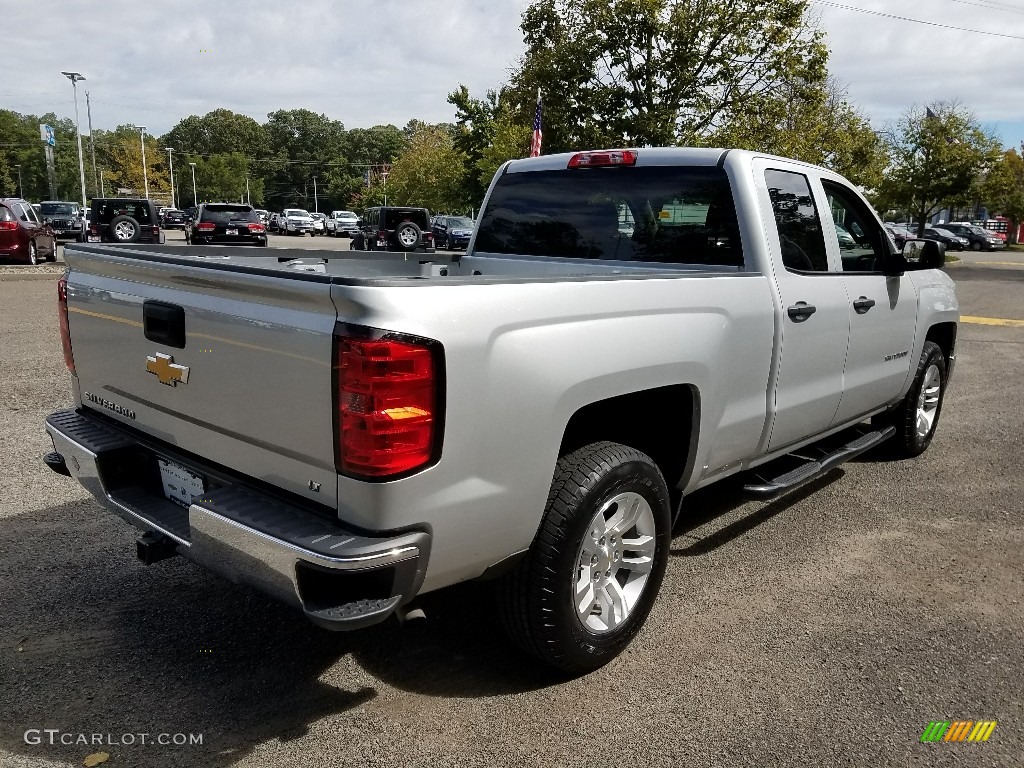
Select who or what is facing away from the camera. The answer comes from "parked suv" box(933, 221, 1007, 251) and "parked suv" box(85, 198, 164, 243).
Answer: "parked suv" box(85, 198, 164, 243)

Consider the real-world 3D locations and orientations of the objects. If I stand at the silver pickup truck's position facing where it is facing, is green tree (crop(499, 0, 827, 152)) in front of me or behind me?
in front

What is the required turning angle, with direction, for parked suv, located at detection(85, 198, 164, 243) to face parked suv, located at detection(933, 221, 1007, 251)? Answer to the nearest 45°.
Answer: approximately 90° to its right

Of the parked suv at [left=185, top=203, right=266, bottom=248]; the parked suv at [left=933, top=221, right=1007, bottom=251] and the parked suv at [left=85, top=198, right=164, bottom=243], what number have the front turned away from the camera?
2

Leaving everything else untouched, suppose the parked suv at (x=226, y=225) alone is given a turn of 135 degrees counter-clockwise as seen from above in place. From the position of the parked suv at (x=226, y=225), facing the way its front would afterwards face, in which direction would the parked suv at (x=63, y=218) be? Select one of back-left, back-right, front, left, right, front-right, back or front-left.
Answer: right

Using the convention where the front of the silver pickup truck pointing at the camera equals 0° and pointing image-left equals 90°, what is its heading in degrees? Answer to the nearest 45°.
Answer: approximately 225°

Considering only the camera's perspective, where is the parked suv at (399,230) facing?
facing away from the viewer and to the left of the viewer

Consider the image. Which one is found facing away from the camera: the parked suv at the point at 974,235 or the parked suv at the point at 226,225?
the parked suv at the point at 226,225

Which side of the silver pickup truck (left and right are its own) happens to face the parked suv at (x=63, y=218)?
left

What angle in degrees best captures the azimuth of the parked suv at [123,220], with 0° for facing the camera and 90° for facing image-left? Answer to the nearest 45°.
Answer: approximately 180°

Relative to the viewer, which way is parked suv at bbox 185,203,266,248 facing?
away from the camera
